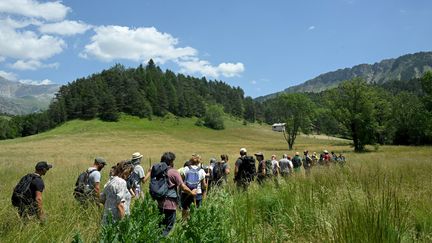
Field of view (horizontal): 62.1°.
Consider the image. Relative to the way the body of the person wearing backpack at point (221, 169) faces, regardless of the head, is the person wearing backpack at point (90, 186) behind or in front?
behind

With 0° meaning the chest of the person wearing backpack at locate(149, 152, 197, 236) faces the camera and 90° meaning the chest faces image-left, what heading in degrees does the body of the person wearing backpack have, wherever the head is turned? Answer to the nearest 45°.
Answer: approximately 225°

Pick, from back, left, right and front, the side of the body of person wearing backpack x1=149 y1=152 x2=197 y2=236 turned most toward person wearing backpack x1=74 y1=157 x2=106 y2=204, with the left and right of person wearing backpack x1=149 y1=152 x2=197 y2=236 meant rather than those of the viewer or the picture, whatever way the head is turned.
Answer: left

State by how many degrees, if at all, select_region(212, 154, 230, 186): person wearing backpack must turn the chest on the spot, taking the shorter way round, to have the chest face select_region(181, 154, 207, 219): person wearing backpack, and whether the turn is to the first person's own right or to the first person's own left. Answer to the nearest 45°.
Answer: approximately 135° to the first person's own right

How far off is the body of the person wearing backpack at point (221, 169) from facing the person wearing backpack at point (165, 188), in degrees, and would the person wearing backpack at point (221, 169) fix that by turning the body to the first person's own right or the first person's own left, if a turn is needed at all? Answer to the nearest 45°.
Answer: approximately 135° to the first person's own right

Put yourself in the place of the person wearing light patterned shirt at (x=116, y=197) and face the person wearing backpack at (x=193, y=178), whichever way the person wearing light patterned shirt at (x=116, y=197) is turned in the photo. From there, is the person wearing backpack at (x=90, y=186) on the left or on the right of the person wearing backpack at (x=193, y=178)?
left

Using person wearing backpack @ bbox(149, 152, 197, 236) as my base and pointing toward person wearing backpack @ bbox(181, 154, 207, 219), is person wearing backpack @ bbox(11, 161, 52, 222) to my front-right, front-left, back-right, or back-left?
back-left

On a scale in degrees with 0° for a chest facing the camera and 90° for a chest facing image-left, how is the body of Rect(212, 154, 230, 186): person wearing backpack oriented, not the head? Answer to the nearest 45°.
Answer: approximately 225°
